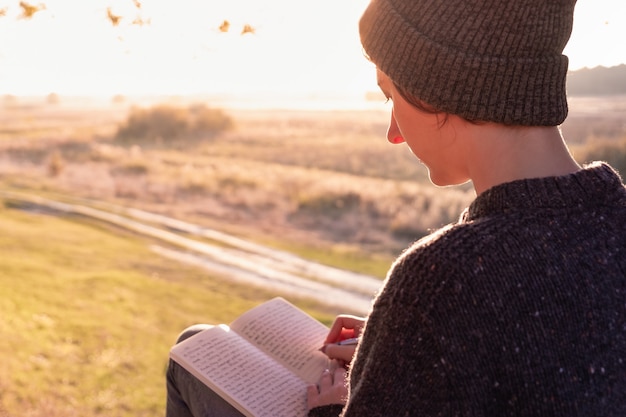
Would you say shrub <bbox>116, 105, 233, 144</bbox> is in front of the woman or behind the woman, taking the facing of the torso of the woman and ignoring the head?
in front

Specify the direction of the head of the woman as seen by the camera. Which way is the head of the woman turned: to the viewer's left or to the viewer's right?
to the viewer's left

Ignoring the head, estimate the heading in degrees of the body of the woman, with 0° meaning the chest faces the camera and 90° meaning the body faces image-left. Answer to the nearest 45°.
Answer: approximately 135°
